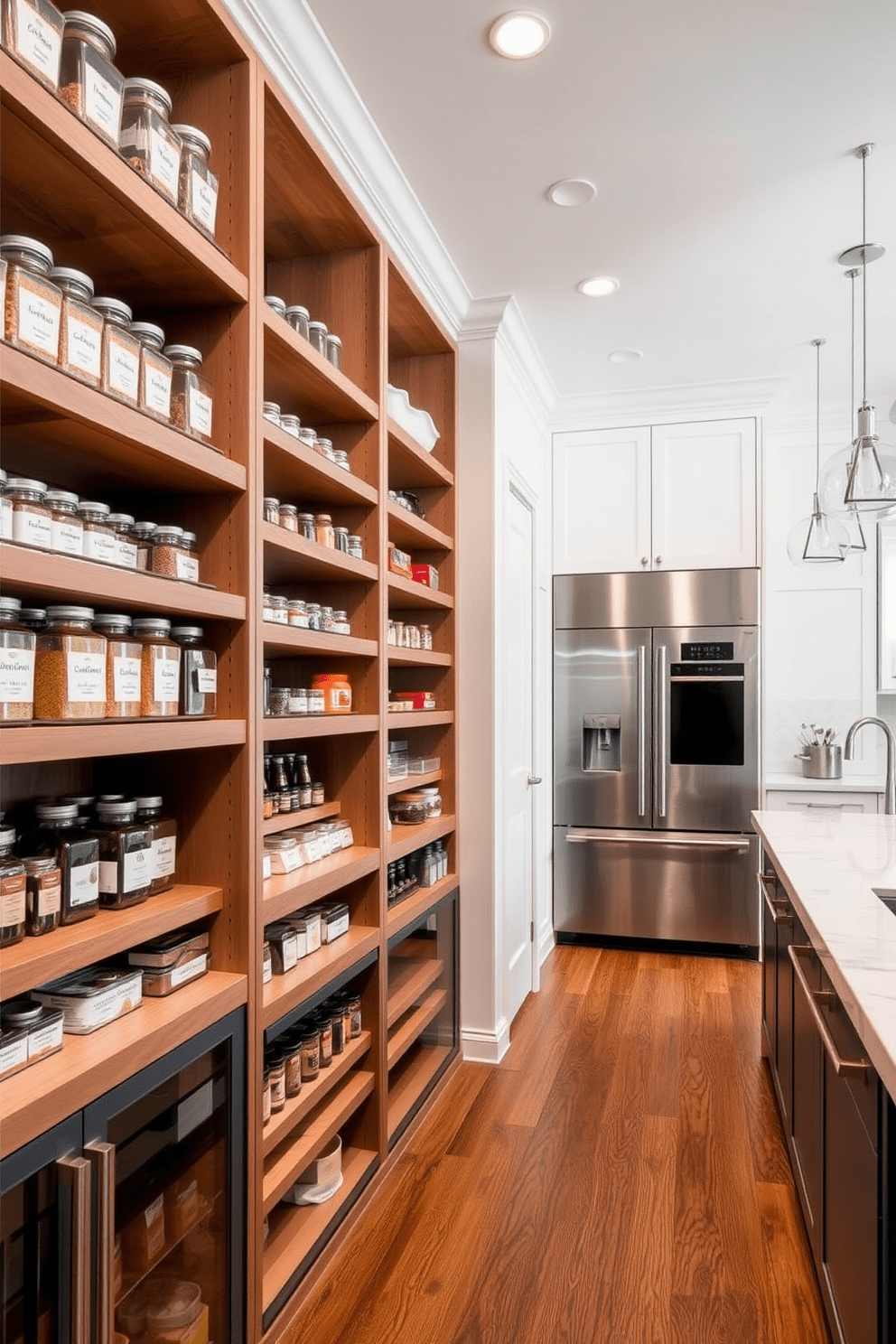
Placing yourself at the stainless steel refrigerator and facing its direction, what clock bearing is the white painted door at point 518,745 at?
The white painted door is roughly at 1 o'clock from the stainless steel refrigerator.

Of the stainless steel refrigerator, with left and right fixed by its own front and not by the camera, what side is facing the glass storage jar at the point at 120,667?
front

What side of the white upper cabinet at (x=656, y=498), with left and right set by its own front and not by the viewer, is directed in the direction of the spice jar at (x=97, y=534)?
front

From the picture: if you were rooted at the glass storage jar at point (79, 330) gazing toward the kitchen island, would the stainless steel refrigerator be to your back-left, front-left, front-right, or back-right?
front-left

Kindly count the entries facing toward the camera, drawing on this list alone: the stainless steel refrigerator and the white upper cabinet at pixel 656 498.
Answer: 2

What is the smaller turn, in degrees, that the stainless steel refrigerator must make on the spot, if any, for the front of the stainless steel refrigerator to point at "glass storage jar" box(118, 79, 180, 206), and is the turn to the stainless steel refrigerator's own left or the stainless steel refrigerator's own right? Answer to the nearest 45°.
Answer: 0° — it already faces it

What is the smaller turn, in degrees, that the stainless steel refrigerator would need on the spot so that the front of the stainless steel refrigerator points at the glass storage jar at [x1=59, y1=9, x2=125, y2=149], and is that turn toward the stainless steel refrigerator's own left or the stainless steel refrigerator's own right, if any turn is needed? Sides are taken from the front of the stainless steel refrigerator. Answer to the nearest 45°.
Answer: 0° — it already faces it

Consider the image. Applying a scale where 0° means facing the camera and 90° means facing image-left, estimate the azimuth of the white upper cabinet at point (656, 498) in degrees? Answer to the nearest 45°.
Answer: approximately 0°

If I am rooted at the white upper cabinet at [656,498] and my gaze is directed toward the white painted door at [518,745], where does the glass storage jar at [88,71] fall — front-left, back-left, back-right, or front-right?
front-left
